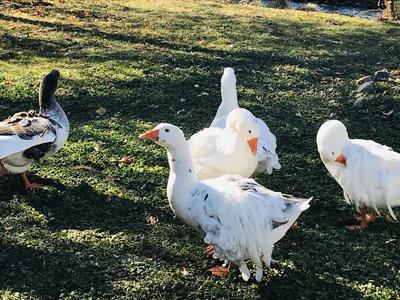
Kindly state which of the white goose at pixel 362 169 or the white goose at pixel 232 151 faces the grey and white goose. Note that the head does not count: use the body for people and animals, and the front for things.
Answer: the white goose at pixel 362 169

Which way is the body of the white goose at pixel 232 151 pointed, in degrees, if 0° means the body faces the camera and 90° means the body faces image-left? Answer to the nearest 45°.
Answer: approximately 315°

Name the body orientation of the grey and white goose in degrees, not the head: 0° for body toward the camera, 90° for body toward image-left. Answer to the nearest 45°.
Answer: approximately 270°

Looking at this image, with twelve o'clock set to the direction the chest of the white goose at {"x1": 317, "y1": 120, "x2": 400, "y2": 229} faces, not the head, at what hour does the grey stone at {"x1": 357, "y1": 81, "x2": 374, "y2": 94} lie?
The grey stone is roughly at 3 o'clock from the white goose.

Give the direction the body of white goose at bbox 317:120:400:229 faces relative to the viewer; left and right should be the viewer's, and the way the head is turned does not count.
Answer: facing to the left of the viewer

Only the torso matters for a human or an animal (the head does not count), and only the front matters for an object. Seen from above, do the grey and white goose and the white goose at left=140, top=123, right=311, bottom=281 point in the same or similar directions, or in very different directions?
very different directions

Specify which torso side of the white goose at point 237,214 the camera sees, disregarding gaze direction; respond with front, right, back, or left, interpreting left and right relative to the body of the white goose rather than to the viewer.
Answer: left

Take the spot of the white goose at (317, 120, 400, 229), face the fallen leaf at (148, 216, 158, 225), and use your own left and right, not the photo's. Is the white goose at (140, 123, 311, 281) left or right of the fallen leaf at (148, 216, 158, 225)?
left

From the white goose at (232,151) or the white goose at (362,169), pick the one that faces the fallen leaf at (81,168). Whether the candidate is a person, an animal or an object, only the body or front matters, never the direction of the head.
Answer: the white goose at (362,169)

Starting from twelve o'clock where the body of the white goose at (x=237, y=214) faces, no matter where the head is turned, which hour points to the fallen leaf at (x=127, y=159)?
The fallen leaf is roughly at 2 o'clock from the white goose.
